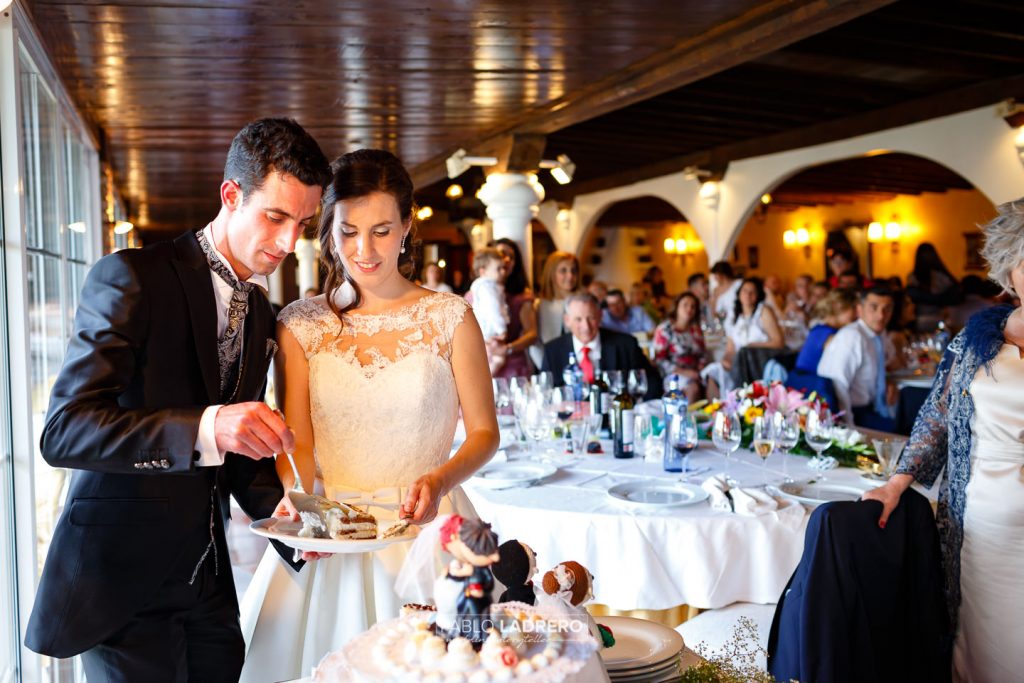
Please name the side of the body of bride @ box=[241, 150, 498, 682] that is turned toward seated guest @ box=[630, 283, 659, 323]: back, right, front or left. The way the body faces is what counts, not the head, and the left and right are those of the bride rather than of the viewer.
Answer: back

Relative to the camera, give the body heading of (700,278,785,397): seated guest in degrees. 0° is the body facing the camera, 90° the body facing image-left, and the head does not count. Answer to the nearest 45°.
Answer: approximately 45°

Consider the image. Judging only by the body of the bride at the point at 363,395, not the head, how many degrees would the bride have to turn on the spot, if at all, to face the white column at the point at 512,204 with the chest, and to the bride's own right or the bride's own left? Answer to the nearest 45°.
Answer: approximately 180°
